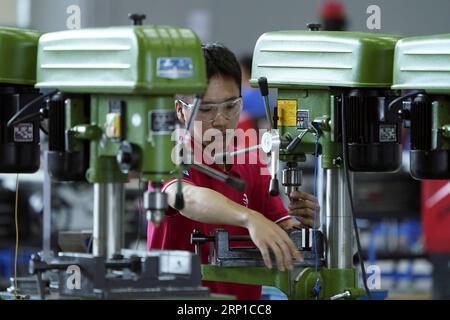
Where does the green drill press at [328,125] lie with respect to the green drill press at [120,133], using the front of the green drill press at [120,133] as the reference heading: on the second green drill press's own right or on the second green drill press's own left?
on the second green drill press's own left

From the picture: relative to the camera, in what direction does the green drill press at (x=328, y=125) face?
facing away from the viewer and to the left of the viewer

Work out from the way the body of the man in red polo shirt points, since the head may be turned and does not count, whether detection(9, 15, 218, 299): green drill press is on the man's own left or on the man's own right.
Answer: on the man's own right

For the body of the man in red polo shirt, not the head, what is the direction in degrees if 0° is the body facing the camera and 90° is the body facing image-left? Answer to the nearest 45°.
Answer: approximately 315°

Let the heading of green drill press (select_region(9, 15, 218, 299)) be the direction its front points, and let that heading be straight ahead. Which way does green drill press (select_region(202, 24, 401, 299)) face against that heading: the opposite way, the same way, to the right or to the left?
the opposite way

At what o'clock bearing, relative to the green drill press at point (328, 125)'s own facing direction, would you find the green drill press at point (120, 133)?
the green drill press at point (120, 133) is roughly at 9 o'clock from the green drill press at point (328, 125).
